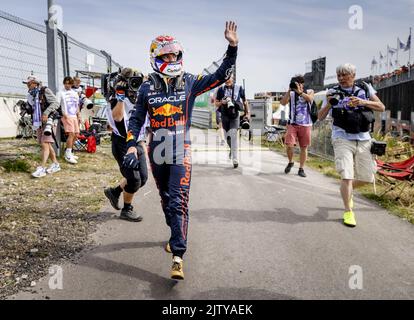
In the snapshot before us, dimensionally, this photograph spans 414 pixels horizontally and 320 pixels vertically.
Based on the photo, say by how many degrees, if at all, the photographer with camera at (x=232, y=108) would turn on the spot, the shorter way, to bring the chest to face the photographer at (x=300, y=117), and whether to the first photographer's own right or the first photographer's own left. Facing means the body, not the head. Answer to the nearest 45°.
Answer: approximately 45° to the first photographer's own left

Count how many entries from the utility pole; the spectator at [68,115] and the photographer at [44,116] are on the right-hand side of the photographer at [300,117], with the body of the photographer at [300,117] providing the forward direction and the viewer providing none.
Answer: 3

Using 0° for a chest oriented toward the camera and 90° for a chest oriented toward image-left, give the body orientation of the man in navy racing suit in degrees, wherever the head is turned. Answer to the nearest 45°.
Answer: approximately 0°

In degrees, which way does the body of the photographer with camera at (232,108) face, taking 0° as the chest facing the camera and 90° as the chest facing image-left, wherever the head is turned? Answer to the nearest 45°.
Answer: approximately 0°

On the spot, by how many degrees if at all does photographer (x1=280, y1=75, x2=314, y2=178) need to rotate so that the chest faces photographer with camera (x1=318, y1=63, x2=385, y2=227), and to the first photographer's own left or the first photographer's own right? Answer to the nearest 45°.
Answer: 0° — they already face them

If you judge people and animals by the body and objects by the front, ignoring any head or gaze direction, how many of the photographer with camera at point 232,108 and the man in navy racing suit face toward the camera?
2
